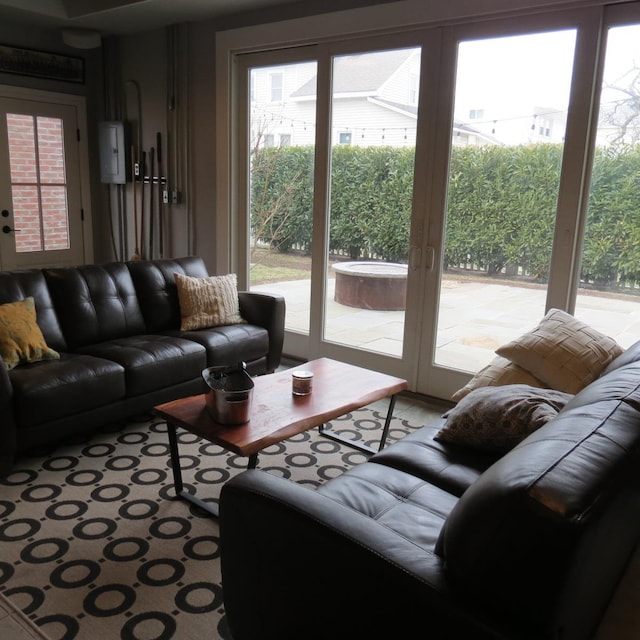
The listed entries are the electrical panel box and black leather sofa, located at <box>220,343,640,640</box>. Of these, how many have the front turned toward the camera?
1

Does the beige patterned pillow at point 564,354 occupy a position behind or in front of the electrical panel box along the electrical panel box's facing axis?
in front

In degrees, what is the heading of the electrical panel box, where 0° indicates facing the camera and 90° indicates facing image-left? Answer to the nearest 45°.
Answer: approximately 0°

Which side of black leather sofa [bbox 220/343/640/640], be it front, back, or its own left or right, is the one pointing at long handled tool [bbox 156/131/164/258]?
front

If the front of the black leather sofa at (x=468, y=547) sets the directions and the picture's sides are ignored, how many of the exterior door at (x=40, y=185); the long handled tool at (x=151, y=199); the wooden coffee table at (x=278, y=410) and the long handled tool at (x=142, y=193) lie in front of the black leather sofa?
4

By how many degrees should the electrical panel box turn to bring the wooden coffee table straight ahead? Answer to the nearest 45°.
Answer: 0° — it already faces it

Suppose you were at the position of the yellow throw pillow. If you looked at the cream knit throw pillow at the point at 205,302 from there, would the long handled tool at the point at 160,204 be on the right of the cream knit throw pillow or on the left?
left

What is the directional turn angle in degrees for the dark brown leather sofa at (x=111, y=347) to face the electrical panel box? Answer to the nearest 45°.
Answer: approximately 135° to its left

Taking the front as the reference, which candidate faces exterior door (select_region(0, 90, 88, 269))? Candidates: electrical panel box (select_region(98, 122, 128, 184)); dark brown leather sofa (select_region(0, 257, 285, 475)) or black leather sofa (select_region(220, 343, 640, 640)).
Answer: the black leather sofa

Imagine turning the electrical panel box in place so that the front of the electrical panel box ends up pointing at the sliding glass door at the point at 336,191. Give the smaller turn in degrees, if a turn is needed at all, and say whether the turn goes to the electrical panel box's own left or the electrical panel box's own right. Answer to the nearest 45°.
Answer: approximately 45° to the electrical panel box's own left

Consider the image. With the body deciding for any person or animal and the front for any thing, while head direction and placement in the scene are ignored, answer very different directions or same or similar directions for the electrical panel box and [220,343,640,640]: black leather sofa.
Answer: very different directions

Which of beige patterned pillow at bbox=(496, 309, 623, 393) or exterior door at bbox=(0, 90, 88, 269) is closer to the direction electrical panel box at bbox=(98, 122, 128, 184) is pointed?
the beige patterned pillow

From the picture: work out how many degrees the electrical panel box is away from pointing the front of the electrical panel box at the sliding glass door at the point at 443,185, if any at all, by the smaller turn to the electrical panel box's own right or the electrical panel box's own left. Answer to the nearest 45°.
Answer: approximately 45° to the electrical panel box's own left

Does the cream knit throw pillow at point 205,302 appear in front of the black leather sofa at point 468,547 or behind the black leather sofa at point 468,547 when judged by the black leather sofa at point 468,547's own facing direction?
in front
